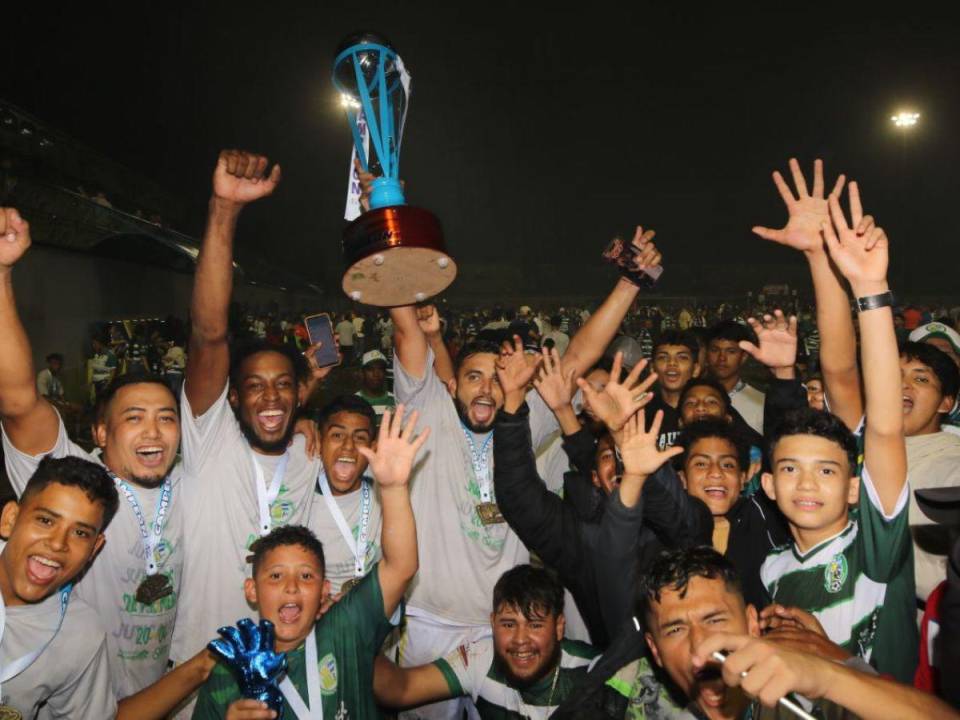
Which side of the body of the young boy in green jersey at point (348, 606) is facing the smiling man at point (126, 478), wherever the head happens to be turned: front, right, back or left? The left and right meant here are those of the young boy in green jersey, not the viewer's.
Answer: right

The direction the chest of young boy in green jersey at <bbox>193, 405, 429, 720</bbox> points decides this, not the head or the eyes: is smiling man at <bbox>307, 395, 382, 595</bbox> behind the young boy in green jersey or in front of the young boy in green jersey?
behind

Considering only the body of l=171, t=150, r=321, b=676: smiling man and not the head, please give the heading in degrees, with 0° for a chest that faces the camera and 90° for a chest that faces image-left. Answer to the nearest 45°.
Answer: approximately 0°

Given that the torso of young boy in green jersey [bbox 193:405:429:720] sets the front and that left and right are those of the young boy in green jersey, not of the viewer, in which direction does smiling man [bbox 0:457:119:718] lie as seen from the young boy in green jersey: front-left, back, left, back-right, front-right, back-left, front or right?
right

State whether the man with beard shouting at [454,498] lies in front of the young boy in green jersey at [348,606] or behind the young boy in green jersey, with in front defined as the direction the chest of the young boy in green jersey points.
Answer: behind

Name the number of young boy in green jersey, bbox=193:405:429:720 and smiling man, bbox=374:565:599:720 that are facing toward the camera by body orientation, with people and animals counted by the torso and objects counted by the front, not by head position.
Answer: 2

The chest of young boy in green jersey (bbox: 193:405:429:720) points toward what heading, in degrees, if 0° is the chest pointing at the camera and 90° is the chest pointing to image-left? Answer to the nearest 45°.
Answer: approximately 0°
